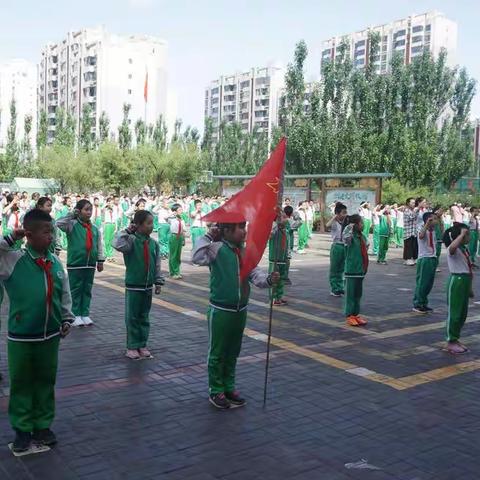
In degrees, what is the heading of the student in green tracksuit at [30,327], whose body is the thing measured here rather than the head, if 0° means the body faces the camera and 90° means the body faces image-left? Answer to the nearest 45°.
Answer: approximately 315°

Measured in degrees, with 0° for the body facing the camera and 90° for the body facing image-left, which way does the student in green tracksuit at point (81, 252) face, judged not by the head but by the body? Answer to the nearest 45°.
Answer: approximately 315°

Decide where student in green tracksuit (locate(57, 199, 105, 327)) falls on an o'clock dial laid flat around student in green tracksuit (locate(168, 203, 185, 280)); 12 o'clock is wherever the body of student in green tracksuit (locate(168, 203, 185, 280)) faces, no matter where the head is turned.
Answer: student in green tracksuit (locate(57, 199, 105, 327)) is roughly at 2 o'clock from student in green tracksuit (locate(168, 203, 185, 280)).

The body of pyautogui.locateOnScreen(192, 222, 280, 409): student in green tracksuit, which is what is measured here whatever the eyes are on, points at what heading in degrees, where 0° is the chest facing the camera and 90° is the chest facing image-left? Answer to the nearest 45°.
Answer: approximately 315°
